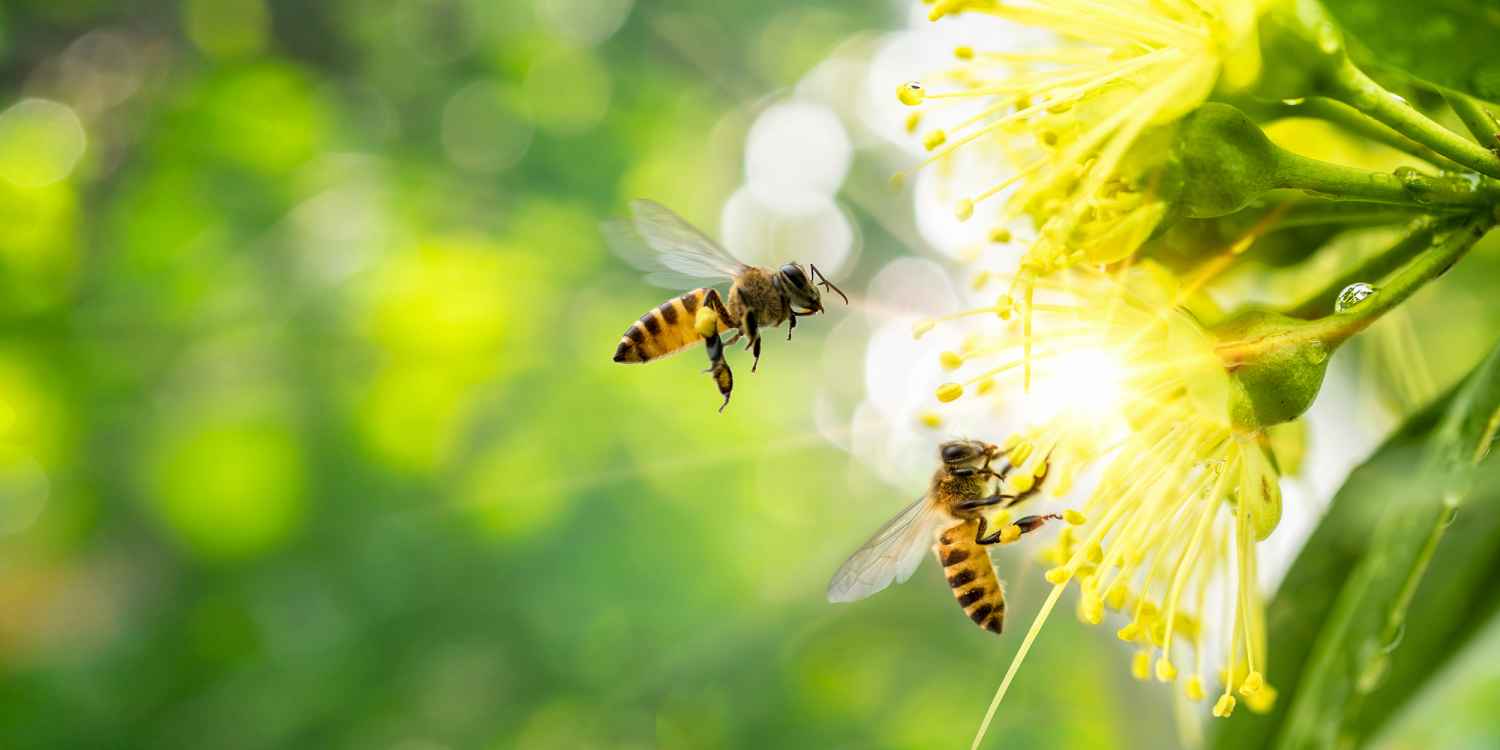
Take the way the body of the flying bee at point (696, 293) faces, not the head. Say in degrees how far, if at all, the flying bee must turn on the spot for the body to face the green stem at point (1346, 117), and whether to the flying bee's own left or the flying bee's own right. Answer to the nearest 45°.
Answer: approximately 45° to the flying bee's own right

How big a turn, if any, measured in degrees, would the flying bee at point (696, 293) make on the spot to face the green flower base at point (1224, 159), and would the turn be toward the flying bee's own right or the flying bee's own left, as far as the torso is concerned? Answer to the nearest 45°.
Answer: approximately 45° to the flying bee's own right

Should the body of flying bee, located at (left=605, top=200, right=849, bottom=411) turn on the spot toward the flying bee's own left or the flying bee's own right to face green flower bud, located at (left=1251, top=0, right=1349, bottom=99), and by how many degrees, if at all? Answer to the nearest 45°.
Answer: approximately 45° to the flying bee's own right

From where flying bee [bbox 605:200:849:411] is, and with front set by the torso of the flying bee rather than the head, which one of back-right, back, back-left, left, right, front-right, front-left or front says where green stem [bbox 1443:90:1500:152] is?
front-right

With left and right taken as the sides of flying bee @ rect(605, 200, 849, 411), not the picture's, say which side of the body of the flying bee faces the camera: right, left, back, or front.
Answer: right

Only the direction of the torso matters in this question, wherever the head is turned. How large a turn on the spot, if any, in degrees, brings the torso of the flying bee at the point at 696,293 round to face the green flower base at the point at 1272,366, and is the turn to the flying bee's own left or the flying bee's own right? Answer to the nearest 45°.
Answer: approximately 45° to the flying bee's own right

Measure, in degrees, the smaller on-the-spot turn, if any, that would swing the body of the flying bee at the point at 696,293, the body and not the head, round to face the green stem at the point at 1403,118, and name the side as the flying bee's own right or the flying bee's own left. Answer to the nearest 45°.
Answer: approximately 45° to the flying bee's own right

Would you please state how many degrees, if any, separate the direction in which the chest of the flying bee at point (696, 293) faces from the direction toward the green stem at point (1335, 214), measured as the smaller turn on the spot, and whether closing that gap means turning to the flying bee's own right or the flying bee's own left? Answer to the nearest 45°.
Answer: approximately 45° to the flying bee's own right

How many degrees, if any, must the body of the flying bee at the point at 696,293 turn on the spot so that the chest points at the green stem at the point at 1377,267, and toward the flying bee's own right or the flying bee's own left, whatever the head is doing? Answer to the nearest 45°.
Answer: approximately 45° to the flying bee's own right
